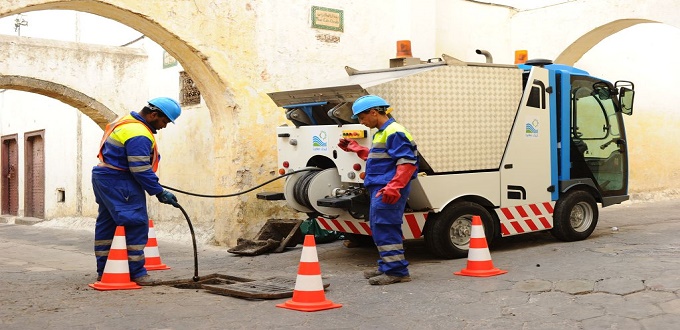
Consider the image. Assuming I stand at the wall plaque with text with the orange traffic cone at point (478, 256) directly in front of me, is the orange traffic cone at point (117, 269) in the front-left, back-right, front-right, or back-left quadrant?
front-right

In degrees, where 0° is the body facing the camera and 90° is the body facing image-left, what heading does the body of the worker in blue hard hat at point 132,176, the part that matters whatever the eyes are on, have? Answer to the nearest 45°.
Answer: approximately 270°

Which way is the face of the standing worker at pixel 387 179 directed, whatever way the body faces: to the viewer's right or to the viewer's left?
to the viewer's left

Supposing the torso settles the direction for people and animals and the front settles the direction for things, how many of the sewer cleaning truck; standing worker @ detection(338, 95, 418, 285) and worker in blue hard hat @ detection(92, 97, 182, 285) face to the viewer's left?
1

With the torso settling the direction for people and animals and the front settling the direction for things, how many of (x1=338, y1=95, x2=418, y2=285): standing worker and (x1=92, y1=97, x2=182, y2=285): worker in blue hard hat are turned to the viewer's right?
1

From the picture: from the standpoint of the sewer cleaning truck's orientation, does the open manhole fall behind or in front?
behind

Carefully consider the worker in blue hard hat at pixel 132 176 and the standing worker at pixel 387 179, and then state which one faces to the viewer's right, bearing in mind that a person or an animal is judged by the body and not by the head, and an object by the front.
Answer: the worker in blue hard hat

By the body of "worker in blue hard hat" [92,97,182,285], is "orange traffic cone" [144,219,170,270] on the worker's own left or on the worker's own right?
on the worker's own left

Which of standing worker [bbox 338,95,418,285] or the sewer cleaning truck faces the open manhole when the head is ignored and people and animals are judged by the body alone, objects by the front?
the standing worker

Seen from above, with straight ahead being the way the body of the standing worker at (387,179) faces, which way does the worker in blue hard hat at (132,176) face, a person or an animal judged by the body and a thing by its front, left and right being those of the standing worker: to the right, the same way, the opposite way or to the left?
the opposite way

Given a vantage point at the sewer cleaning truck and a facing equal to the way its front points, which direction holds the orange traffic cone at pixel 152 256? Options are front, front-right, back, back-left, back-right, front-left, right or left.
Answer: back-left

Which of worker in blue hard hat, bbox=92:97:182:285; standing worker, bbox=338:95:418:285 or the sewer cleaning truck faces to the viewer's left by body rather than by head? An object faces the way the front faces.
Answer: the standing worker

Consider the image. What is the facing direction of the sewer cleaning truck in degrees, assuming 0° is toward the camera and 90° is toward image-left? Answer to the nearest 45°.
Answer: approximately 225°

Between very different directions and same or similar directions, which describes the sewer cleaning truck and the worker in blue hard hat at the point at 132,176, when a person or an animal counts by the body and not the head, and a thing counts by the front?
same or similar directions

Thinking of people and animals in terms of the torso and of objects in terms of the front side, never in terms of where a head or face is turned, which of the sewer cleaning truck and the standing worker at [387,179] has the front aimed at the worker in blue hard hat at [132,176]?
the standing worker

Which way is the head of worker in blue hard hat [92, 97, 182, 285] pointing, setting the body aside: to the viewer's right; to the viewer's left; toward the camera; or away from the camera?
to the viewer's right

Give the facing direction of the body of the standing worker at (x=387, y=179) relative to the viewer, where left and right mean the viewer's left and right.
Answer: facing to the left of the viewer

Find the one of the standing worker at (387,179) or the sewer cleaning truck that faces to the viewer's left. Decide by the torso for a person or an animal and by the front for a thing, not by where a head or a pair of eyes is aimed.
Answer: the standing worker
